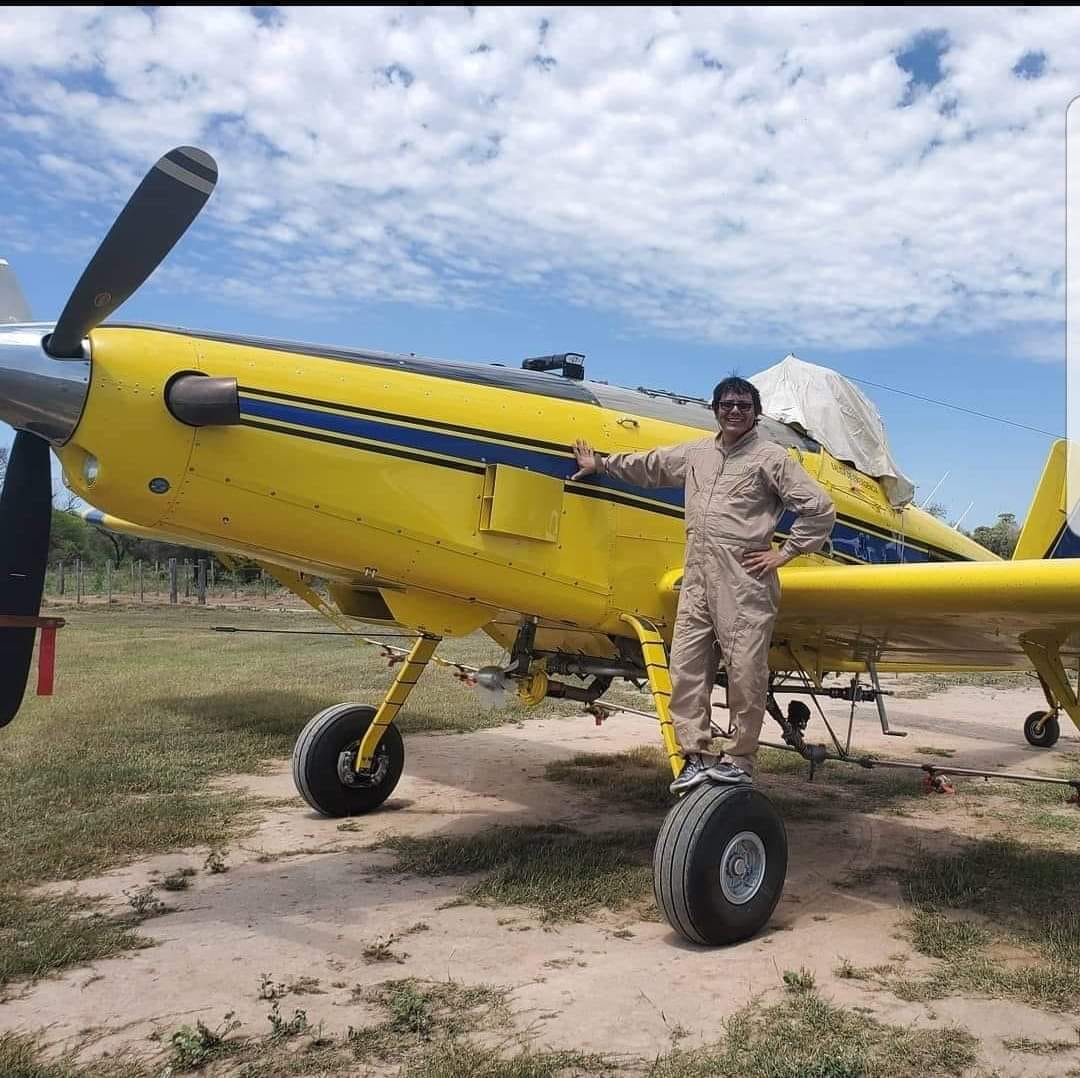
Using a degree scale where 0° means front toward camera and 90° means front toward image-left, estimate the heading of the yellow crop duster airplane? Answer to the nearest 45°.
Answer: approximately 45°

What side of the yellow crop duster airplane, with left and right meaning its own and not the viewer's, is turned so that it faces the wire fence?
right
